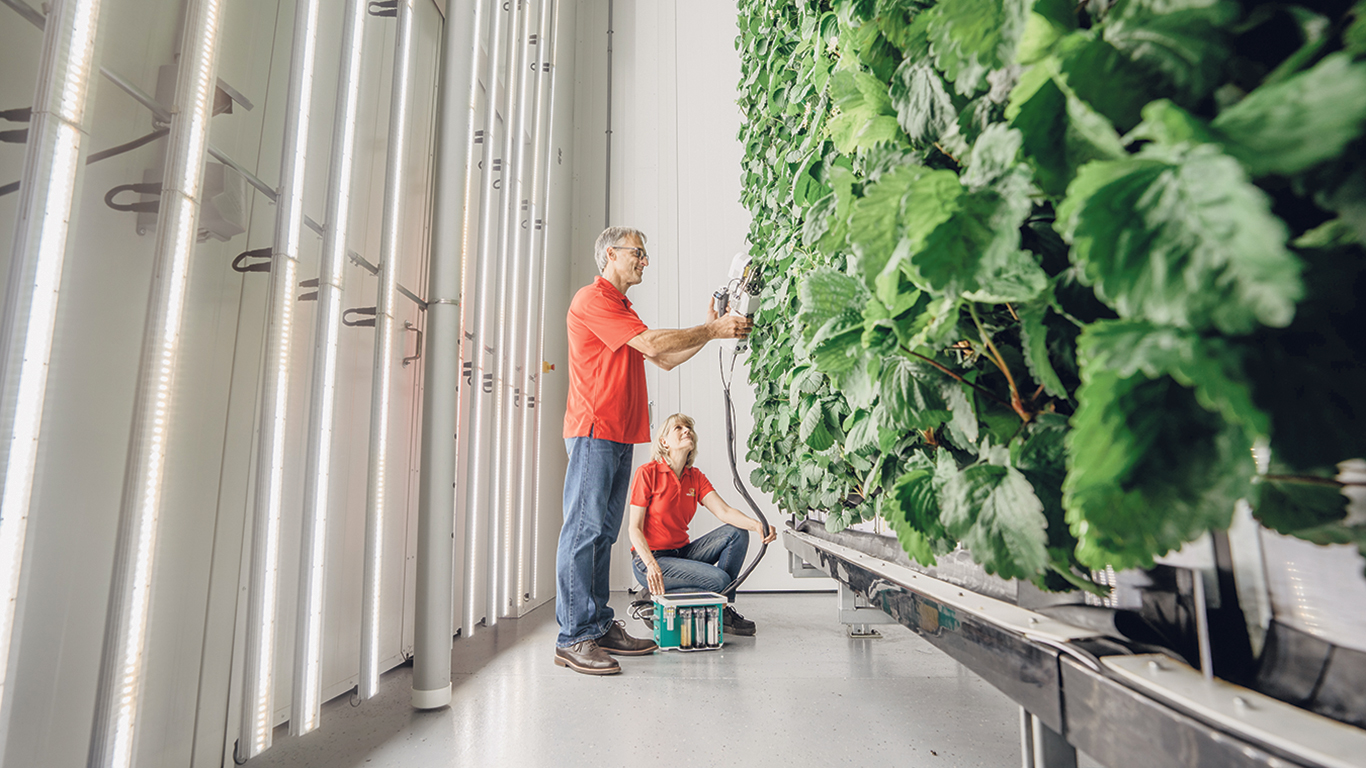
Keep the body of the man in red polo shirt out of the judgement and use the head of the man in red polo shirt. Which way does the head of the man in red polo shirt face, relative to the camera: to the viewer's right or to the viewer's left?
to the viewer's right

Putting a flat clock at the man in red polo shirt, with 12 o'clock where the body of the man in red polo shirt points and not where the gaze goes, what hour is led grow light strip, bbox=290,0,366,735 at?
The led grow light strip is roughly at 4 o'clock from the man in red polo shirt.

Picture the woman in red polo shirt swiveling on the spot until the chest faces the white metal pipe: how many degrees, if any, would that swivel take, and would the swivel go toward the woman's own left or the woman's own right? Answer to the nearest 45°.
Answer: approximately 90° to the woman's own right

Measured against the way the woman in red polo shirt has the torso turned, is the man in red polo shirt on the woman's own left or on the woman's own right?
on the woman's own right

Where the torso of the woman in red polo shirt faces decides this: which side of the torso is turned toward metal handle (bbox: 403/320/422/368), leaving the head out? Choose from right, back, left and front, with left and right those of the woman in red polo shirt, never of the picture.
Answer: right

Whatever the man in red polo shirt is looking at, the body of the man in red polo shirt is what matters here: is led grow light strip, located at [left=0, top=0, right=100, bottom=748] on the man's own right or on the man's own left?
on the man's own right

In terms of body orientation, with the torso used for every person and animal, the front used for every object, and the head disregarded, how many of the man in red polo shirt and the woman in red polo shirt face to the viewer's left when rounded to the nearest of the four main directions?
0

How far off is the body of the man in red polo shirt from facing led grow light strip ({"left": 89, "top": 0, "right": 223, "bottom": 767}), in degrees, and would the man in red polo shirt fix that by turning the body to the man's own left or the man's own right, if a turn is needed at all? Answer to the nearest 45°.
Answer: approximately 135° to the man's own right

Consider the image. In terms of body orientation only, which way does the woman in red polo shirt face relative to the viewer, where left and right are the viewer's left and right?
facing the viewer and to the right of the viewer

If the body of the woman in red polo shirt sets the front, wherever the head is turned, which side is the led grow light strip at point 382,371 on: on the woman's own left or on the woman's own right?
on the woman's own right

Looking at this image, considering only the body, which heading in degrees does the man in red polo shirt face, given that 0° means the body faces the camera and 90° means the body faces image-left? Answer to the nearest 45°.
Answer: approximately 270°
